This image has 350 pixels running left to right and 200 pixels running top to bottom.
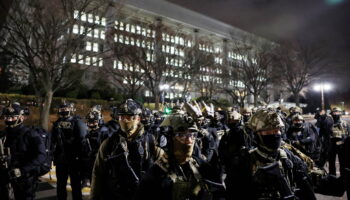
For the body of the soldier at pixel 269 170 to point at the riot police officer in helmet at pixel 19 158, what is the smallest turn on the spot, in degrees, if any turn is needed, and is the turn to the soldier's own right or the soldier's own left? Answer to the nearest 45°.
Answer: approximately 90° to the soldier's own right

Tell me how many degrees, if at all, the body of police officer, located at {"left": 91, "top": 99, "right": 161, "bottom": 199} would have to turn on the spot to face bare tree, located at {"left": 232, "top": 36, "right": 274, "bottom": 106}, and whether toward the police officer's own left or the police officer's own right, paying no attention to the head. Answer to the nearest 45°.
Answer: approximately 135° to the police officer's own left

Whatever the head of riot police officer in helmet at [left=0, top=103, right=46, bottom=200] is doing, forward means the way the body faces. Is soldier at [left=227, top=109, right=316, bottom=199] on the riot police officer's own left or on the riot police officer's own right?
on the riot police officer's own left

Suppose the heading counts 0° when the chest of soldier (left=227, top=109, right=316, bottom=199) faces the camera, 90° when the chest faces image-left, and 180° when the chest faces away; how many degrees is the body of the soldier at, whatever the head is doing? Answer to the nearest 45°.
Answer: approximately 0°

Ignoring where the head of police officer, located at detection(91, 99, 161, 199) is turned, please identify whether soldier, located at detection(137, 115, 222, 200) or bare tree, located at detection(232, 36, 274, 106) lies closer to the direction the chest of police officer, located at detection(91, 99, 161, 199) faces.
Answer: the soldier

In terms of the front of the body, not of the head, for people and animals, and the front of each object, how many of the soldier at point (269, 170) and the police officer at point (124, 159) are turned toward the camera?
2
